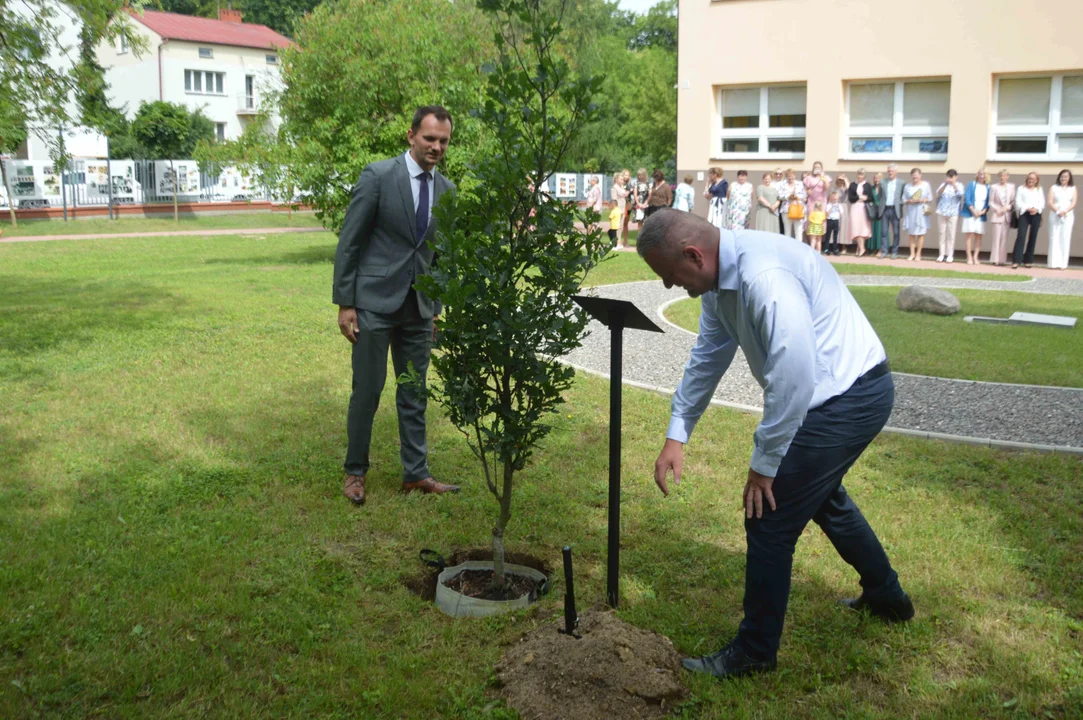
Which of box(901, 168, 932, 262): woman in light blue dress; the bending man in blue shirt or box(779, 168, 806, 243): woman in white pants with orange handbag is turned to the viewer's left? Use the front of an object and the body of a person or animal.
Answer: the bending man in blue shirt

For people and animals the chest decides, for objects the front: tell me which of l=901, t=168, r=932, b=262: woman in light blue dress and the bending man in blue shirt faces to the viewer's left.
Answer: the bending man in blue shirt

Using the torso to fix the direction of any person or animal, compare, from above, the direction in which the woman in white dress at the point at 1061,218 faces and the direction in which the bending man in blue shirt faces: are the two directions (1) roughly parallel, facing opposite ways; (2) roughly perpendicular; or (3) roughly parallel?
roughly perpendicular

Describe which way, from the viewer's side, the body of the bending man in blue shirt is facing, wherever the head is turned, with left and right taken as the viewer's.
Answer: facing to the left of the viewer

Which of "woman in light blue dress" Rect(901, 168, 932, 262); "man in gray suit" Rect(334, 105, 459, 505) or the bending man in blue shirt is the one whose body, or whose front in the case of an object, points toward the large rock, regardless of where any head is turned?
the woman in light blue dress

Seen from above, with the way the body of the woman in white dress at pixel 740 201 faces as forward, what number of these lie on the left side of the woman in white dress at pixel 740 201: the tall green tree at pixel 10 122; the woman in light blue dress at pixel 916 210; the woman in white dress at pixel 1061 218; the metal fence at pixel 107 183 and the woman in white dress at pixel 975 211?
3

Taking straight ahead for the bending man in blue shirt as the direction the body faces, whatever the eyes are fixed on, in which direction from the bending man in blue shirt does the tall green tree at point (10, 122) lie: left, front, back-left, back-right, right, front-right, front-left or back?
front-right

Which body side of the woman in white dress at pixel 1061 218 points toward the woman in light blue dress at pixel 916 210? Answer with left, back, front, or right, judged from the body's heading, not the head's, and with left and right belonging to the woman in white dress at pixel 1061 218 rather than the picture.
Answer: right

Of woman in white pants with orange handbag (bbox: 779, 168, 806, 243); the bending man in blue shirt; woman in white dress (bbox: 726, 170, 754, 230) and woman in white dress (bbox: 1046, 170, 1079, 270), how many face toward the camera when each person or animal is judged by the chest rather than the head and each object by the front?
3

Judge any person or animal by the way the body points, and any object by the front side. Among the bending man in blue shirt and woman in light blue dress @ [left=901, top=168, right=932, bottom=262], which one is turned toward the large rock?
the woman in light blue dress

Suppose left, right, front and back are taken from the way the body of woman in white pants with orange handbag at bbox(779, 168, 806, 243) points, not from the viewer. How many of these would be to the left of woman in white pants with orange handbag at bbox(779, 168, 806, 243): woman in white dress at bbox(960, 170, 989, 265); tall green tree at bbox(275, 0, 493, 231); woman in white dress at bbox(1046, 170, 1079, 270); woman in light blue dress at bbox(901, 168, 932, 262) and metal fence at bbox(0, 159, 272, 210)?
3

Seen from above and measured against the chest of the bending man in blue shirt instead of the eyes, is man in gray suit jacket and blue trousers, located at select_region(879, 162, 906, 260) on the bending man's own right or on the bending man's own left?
on the bending man's own right

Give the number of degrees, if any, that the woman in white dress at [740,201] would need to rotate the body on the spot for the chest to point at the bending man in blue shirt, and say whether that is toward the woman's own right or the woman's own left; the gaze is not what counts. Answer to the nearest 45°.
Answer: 0° — they already face them

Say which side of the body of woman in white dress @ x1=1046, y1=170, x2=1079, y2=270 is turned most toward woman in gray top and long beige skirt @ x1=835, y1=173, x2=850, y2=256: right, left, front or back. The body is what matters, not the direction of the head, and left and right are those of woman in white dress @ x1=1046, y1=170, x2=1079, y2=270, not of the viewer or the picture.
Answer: right

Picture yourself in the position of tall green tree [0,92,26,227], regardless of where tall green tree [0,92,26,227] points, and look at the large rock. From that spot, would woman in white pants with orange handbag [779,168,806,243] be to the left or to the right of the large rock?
left
